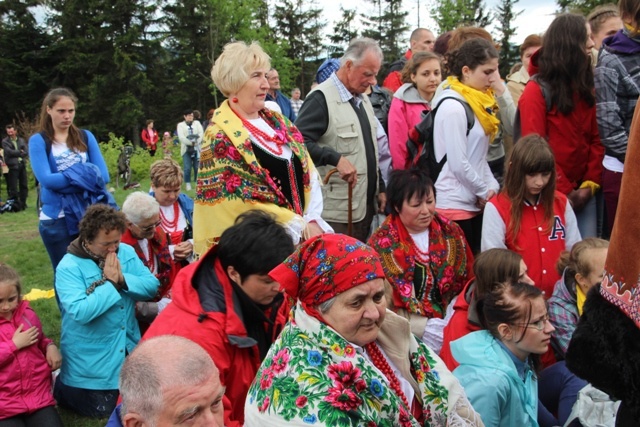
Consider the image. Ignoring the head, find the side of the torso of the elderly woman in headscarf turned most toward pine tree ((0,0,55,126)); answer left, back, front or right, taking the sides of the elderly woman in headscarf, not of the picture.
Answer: back

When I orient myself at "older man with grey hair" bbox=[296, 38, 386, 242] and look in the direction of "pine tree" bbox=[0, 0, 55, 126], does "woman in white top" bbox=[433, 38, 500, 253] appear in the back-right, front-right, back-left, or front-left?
back-right

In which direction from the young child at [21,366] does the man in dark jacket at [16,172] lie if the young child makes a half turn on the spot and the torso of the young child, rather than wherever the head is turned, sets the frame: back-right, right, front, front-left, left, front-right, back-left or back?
front

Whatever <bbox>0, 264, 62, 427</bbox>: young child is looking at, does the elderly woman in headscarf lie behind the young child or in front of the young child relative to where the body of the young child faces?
in front

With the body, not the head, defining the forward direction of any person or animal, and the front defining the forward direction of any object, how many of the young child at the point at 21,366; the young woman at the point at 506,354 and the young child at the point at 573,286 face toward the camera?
1

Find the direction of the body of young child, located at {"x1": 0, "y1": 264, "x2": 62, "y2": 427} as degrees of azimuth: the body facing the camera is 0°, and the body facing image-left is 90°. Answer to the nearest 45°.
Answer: approximately 0°

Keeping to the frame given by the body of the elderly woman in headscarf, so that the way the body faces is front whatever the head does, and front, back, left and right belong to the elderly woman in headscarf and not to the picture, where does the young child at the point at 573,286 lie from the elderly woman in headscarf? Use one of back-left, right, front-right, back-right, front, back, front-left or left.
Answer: left
